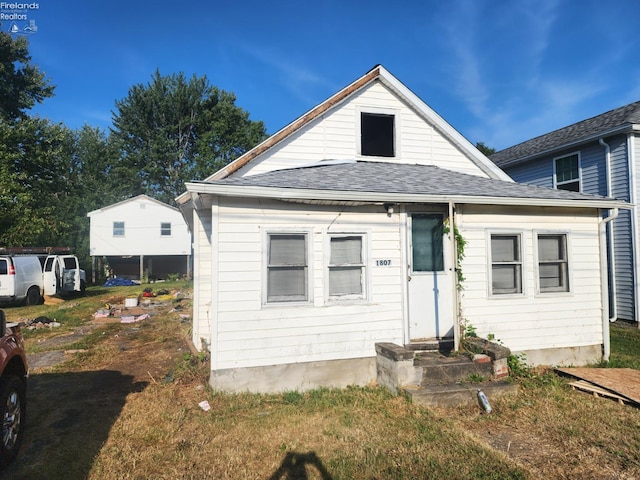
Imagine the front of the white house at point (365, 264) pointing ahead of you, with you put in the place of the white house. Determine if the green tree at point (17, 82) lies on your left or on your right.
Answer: on your right

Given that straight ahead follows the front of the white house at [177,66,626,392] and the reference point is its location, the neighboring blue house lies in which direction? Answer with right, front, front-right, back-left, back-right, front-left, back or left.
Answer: back-left

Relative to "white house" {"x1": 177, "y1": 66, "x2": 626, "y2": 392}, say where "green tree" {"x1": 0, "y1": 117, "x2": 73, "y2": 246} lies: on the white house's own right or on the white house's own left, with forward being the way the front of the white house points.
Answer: on the white house's own right

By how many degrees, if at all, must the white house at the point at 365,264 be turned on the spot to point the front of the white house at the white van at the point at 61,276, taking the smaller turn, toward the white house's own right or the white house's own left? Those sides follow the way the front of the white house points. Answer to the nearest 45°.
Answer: approximately 135° to the white house's own right

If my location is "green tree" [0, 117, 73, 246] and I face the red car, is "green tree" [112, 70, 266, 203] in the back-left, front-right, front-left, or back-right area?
back-left

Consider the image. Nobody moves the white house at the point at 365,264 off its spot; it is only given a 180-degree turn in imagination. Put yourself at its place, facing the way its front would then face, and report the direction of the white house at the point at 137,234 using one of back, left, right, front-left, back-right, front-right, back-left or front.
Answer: front-left

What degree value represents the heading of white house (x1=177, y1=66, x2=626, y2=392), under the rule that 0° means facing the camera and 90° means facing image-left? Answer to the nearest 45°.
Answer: approximately 0°
